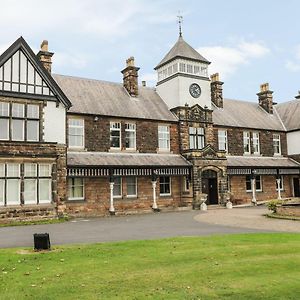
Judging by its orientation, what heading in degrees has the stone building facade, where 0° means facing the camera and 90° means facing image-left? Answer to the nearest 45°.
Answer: approximately 315°
